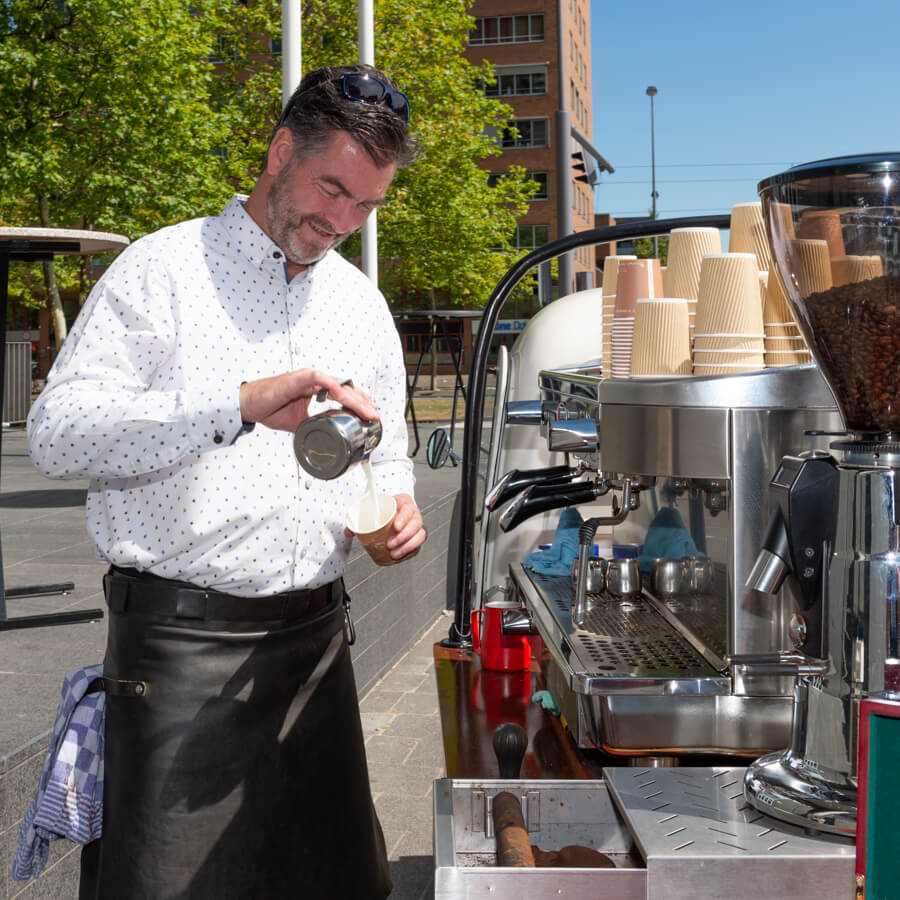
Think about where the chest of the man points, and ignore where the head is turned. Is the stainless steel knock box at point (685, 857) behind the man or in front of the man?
in front

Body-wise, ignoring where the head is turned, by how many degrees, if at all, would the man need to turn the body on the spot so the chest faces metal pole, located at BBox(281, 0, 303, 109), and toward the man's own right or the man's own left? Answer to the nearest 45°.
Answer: approximately 135° to the man's own left

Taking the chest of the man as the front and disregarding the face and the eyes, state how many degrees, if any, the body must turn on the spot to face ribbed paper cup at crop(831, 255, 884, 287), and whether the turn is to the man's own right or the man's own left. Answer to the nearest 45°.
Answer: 0° — they already face it

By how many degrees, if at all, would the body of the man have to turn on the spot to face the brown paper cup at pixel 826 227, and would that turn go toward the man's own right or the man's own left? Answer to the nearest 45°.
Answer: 0° — they already face it

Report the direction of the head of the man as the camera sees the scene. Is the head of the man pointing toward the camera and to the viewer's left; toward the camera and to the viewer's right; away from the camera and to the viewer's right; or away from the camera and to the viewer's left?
toward the camera and to the viewer's right

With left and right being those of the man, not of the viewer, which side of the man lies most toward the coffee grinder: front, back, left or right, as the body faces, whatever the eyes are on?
front

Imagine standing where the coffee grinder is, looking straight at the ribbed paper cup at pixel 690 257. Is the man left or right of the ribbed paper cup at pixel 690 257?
left

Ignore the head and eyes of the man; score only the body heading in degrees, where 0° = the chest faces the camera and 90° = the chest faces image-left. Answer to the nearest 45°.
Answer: approximately 315°

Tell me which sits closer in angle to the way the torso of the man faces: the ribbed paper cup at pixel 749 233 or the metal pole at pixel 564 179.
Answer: the ribbed paper cup

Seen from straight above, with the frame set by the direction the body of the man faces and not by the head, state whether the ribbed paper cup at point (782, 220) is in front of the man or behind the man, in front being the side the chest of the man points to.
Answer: in front
